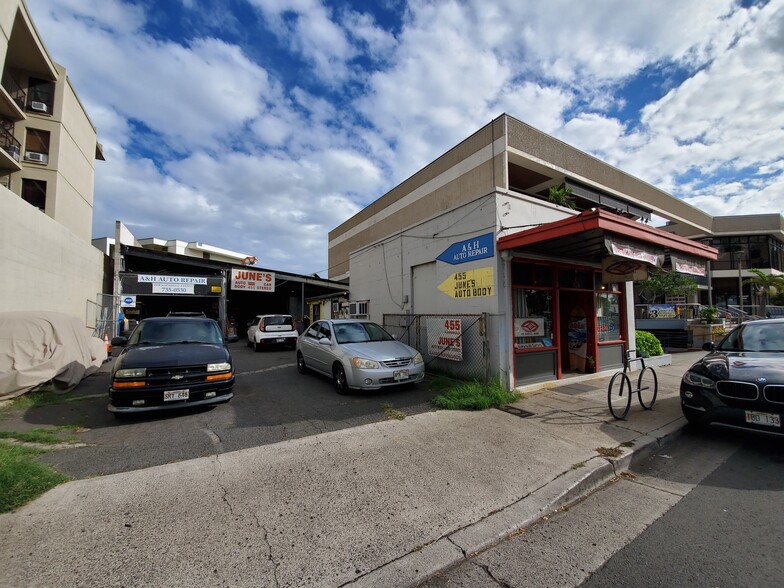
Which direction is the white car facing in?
away from the camera

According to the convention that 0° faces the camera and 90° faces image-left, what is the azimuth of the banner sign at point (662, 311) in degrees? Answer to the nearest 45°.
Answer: approximately 0°

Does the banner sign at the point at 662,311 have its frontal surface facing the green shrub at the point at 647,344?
yes

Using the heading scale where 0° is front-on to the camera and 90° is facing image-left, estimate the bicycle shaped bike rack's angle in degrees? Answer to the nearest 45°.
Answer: approximately 45°

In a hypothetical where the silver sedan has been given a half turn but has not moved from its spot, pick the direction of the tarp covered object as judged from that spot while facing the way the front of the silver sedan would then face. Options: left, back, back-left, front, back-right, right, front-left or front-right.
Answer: front-left

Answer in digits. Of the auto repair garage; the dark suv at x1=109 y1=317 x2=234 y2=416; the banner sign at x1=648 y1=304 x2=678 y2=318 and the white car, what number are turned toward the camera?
3

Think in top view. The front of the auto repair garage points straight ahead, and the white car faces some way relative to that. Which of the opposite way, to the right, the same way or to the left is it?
the opposite way

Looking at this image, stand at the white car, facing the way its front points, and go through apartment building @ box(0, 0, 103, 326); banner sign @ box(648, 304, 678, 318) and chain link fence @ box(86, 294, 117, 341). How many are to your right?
1

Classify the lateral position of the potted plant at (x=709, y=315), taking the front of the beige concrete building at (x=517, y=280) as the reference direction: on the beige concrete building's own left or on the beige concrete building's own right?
on the beige concrete building's own left

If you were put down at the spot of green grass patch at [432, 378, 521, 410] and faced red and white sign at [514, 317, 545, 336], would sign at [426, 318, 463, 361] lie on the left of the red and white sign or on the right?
left
